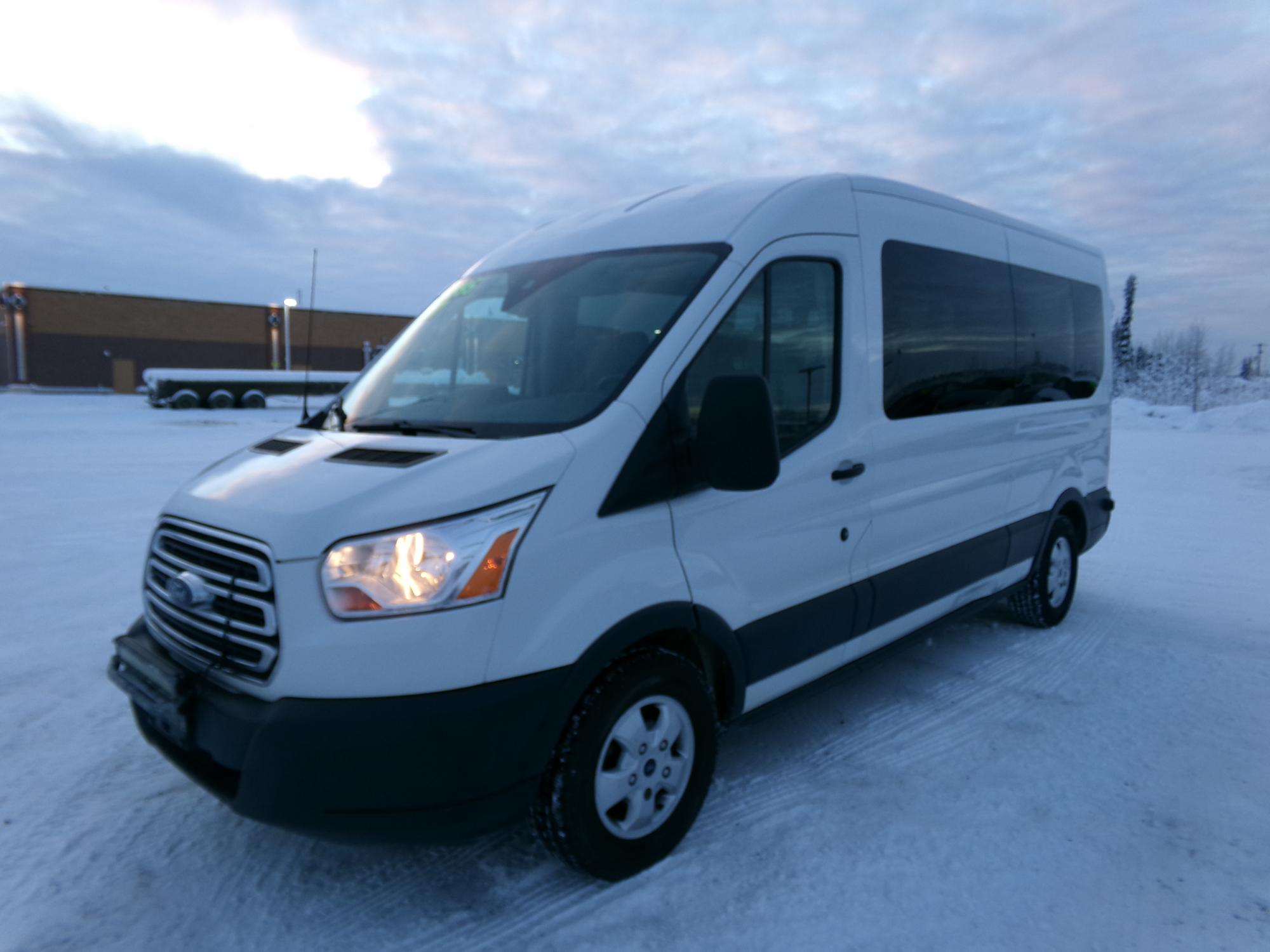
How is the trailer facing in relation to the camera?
to the viewer's right

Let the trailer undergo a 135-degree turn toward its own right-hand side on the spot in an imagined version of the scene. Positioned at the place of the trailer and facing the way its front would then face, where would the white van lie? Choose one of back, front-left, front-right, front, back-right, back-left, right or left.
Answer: front-left

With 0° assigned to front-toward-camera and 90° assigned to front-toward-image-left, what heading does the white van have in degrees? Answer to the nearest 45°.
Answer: approximately 45°
